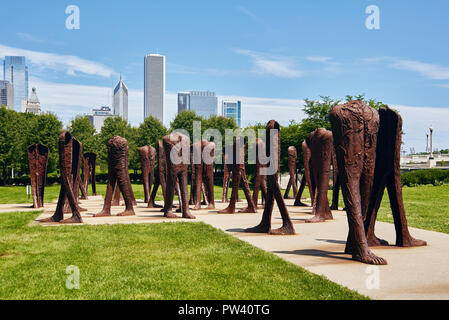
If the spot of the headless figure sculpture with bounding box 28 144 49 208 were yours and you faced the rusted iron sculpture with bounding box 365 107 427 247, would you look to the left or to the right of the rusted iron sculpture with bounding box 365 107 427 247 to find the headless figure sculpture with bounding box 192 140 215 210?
left

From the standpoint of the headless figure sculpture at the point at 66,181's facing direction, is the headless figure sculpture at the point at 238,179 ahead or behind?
behind

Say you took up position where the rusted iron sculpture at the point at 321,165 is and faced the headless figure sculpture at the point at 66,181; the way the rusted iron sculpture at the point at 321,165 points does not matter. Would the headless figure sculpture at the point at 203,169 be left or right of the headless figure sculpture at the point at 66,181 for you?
right

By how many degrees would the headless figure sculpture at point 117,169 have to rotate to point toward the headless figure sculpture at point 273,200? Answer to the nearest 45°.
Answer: approximately 135° to its left
